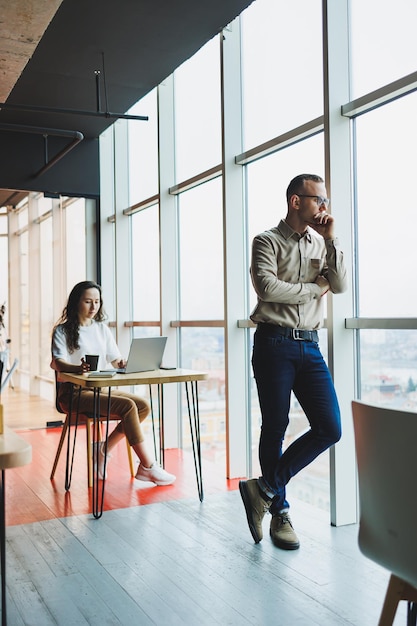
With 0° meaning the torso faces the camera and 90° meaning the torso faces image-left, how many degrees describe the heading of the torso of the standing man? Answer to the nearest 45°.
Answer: approximately 315°

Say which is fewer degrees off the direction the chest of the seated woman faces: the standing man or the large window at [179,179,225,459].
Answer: the standing man

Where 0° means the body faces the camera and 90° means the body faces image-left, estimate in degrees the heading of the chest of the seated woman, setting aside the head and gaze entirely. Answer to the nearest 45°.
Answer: approximately 315°

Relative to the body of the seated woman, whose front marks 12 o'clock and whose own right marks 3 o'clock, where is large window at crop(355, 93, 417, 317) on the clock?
The large window is roughly at 12 o'clock from the seated woman.

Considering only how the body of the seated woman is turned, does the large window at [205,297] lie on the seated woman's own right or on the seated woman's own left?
on the seated woman's own left

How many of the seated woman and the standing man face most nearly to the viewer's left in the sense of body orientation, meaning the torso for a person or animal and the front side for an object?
0

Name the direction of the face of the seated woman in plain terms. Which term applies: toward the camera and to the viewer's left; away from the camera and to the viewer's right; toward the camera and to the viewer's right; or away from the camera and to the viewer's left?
toward the camera and to the viewer's right
